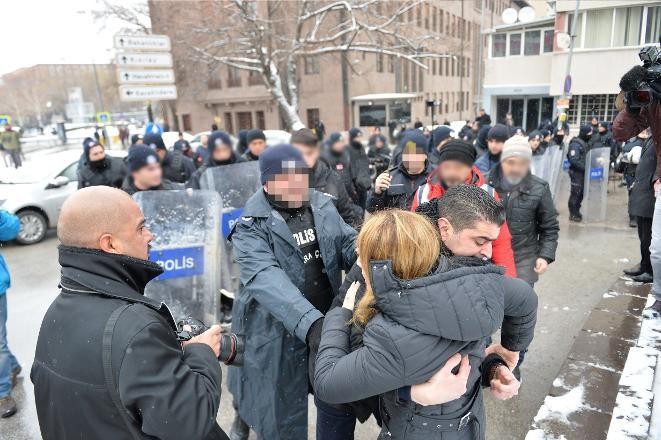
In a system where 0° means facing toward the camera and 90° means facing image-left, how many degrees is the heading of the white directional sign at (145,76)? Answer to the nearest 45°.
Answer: approximately 0°

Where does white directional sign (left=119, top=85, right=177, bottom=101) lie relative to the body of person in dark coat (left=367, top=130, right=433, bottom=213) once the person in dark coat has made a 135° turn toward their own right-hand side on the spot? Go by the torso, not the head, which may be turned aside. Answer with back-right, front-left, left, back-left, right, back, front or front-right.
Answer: front

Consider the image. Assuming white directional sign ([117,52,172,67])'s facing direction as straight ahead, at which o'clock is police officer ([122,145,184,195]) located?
The police officer is roughly at 12 o'clock from the white directional sign.

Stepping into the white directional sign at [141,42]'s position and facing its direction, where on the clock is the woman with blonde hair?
The woman with blonde hair is roughly at 12 o'clock from the white directional sign.

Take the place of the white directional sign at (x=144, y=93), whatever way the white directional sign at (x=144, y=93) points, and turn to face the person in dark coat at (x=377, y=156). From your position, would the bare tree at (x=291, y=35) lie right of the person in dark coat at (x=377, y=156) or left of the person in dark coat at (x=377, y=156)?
left

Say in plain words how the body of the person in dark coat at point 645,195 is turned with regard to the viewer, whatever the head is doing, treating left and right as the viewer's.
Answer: facing to the left of the viewer

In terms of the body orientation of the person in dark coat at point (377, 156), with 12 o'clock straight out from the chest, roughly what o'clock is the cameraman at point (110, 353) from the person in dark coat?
The cameraman is roughly at 12 o'clock from the person in dark coat.

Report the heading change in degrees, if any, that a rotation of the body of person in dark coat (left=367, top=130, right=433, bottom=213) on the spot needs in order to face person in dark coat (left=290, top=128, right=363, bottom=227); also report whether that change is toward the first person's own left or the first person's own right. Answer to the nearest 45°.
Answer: approximately 135° to the first person's own right
